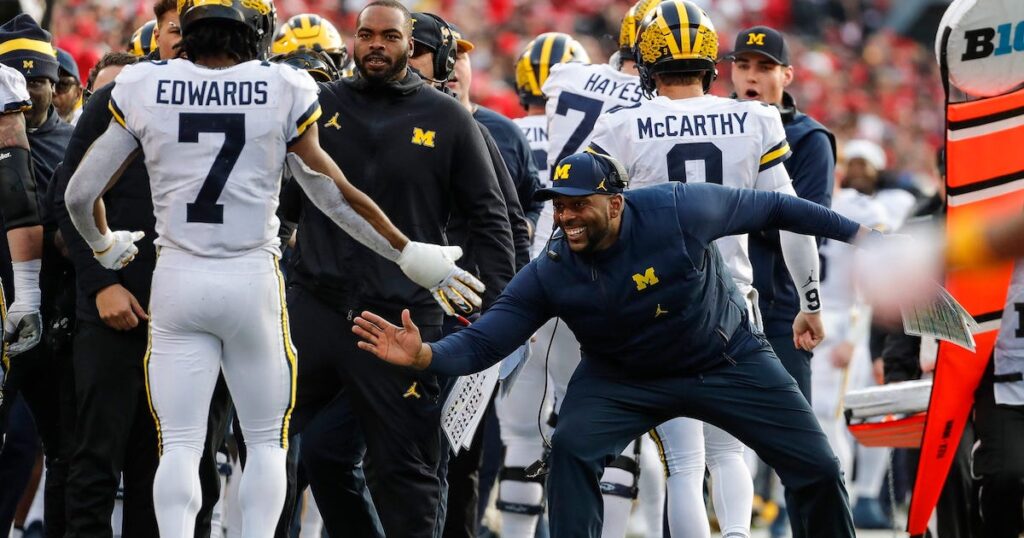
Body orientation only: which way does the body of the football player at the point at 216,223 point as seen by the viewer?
away from the camera

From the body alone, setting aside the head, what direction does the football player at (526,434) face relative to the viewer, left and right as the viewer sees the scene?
facing away from the viewer

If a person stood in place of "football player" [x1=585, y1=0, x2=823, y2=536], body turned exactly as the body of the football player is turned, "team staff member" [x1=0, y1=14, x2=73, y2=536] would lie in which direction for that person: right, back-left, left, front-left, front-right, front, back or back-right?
left

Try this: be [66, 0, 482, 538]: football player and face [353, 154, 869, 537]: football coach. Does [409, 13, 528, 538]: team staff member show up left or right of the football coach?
left

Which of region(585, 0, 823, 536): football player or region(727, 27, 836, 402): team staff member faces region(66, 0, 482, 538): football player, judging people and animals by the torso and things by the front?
the team staff member

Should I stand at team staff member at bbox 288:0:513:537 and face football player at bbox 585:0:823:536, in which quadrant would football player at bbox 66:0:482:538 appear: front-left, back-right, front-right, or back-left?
back-right

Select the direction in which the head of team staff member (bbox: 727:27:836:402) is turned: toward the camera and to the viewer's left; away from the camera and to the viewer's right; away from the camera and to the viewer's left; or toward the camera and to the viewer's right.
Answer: toward the camera and to the viewer's left

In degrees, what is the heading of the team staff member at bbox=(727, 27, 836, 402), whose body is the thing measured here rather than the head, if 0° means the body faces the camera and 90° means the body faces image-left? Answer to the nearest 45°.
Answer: approximately 45°

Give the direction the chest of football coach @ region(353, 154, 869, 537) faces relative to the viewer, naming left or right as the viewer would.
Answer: facing the viewer and to the left of the viewer

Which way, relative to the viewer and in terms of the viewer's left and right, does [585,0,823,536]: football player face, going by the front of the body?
facing away from the viewer

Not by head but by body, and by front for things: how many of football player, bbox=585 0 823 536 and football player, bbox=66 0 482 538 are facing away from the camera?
2

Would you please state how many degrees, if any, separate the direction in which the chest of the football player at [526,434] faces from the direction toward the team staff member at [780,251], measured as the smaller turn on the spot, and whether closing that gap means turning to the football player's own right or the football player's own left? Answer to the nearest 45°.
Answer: approximately 90° to the football player's own right

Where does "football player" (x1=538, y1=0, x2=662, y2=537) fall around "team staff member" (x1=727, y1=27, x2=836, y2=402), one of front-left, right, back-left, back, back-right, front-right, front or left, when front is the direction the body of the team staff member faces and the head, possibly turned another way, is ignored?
front-right

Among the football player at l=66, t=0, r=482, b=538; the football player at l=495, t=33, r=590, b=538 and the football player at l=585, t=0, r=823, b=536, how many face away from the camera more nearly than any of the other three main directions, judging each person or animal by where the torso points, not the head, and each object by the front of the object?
3
